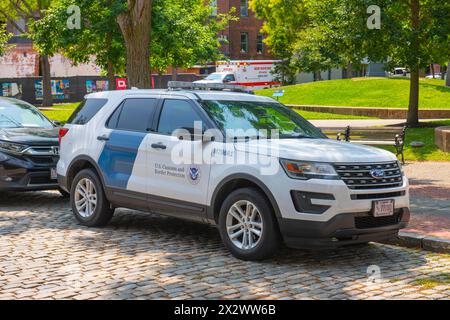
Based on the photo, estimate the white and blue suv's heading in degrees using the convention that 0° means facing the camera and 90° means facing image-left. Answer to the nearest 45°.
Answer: approximately 315°

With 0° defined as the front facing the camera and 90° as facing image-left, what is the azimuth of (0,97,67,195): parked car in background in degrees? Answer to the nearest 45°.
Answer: approximately 315°

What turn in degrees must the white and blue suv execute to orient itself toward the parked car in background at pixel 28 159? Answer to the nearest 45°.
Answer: approximately 180°

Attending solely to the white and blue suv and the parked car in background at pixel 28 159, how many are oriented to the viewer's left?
0
